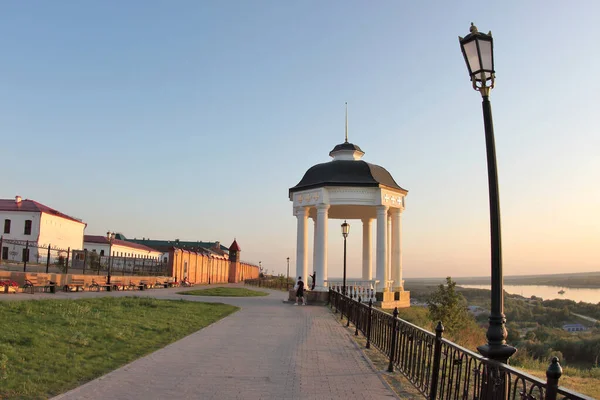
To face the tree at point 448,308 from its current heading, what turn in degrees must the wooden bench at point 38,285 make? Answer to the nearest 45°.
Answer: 0° — it already faces it

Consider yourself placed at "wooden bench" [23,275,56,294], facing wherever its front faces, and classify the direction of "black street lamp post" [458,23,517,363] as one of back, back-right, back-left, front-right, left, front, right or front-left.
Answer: front-right

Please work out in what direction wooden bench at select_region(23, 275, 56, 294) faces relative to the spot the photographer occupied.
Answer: facing the viewer and to the right of the viewer

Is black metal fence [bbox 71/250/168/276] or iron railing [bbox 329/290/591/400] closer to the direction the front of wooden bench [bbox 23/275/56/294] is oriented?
the iron railing

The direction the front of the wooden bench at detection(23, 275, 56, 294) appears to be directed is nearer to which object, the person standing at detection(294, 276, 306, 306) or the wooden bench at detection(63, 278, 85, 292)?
the person standing

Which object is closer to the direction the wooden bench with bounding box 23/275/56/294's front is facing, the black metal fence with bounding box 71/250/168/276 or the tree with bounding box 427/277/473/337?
the tree

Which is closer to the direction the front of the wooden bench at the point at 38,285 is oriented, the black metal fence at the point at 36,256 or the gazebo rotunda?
the gazebo rotunda

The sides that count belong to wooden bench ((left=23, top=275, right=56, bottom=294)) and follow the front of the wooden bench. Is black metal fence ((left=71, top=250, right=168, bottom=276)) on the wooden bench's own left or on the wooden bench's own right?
on the wooden bench's own left

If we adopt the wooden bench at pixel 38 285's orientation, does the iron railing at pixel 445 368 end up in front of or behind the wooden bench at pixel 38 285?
in front

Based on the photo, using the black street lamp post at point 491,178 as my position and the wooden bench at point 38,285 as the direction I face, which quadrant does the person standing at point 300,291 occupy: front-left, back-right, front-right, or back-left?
front-right

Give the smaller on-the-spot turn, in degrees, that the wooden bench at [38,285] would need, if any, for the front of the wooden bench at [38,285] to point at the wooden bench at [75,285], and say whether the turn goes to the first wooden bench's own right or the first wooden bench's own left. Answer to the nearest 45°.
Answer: approximately 90° to the first wooden bench's own left
